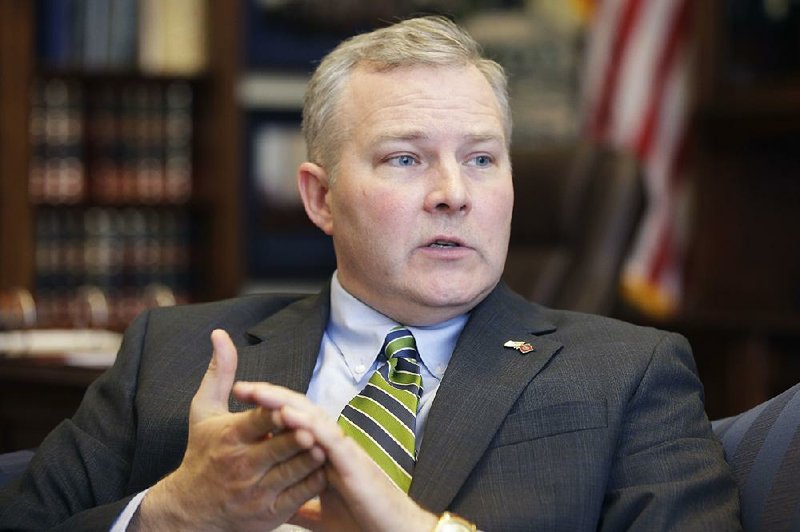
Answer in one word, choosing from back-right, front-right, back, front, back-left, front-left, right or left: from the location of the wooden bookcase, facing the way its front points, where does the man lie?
front

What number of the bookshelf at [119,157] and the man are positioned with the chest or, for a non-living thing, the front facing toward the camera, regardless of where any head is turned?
2

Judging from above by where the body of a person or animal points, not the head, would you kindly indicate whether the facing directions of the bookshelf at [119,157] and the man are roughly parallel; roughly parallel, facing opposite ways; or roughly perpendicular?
roughly parallel

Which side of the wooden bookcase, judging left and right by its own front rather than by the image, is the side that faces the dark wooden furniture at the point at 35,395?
front

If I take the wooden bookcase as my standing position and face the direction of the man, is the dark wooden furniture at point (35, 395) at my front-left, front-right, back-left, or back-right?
front-right

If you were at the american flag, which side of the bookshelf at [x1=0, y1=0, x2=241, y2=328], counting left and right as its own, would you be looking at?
left

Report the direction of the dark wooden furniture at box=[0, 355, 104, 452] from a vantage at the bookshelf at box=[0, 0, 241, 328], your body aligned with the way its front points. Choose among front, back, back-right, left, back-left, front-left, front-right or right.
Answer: front

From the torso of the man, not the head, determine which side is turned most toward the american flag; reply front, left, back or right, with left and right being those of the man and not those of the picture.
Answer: back

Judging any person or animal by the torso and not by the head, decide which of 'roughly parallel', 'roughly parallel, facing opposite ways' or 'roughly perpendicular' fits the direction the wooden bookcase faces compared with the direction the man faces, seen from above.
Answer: roughly parallel

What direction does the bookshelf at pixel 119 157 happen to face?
toward the camera

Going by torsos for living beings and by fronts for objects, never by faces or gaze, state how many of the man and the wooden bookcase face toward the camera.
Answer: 2

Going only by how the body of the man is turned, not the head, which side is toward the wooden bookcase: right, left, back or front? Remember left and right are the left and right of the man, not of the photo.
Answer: back
